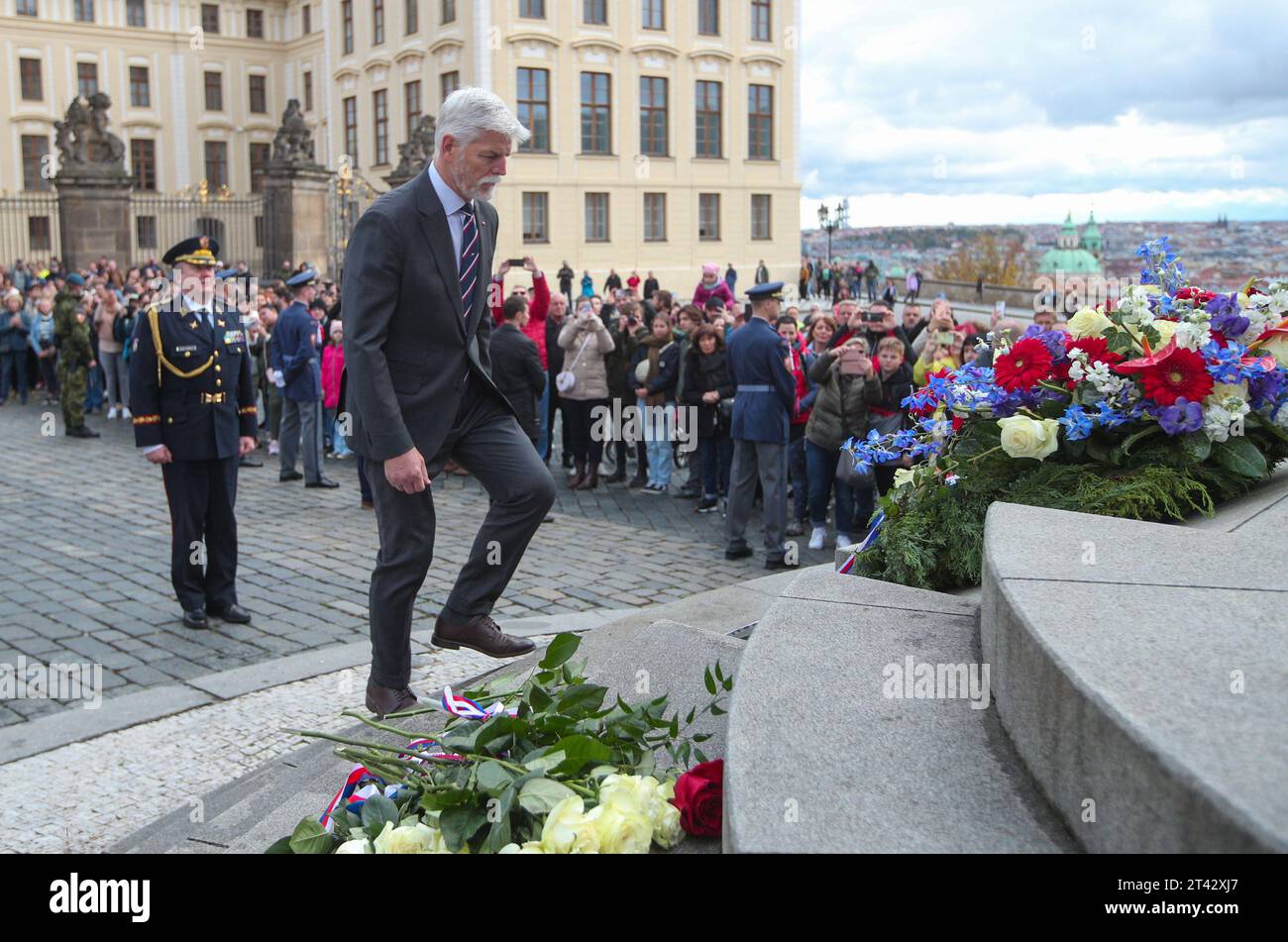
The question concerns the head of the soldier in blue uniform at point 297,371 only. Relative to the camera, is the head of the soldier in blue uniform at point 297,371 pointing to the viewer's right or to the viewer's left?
to the viewer's right

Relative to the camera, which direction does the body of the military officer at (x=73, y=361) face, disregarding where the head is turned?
to the viewer's right

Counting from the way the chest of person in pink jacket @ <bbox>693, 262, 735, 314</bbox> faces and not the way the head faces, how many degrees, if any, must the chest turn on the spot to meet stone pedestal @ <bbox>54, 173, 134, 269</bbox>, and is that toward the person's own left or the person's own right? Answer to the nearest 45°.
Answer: approximately 135° to the person's own right

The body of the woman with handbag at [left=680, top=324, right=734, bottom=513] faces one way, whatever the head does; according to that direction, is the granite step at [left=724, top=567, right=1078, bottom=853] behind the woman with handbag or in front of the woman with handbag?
in front

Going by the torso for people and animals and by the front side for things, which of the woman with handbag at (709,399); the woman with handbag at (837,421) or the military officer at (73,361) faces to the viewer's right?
the military officer

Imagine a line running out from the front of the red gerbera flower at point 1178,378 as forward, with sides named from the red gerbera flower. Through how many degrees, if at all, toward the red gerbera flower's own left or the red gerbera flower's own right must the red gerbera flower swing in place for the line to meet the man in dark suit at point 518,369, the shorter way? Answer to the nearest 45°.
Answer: approximately 135° to the red gerbera flower's own right

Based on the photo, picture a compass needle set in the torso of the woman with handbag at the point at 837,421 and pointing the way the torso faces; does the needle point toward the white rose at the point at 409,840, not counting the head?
yes

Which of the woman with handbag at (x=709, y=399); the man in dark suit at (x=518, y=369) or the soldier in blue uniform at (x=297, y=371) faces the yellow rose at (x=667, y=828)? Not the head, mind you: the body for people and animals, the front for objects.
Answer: the woman with handbag

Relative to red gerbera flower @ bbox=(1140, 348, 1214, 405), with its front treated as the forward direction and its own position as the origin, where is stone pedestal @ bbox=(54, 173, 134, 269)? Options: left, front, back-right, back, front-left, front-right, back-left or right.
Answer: back-right

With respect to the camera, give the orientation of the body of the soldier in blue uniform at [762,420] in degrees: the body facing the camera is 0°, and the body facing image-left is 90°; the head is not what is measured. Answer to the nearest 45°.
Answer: approximately 225°
